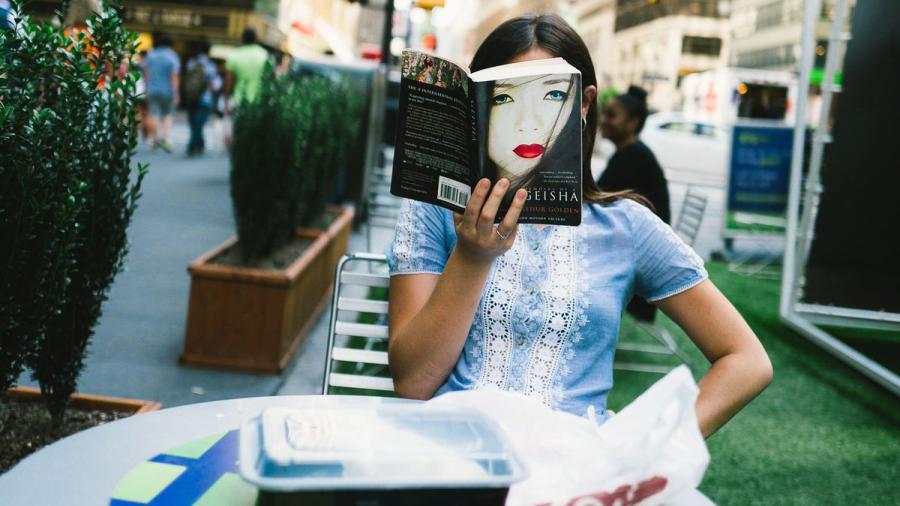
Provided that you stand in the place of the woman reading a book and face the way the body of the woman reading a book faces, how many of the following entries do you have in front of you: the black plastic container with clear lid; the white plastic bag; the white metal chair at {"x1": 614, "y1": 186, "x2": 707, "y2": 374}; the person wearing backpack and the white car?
2

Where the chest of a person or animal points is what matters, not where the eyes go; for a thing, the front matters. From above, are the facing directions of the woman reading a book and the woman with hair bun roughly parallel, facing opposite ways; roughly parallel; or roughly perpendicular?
roughly perpendicular

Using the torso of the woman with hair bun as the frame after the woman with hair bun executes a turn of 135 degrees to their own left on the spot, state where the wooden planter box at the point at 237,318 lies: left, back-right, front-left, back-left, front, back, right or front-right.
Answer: right

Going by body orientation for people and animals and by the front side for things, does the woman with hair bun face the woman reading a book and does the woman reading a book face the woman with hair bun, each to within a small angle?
no

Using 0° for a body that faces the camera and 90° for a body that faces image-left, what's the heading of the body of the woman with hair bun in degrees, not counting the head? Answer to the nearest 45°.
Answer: approximately 90°

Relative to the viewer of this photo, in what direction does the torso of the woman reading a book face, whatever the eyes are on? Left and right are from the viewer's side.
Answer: facing the viewer

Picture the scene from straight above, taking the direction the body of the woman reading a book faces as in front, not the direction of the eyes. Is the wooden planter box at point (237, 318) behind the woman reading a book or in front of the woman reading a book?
behind

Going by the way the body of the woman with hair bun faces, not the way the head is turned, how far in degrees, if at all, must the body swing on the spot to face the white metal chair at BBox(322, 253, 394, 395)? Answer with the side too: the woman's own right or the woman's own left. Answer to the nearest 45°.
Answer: approximately 90° to the woman's own left

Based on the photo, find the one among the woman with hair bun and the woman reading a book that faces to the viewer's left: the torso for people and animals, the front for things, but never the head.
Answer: the woman with hair bun

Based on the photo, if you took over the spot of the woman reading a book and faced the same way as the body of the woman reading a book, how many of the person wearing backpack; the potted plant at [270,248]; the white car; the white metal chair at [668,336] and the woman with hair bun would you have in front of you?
0

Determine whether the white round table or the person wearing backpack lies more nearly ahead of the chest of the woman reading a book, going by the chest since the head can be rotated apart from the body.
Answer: the white round table

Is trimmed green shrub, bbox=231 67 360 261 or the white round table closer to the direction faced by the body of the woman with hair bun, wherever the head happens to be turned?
the trimmed green shrub

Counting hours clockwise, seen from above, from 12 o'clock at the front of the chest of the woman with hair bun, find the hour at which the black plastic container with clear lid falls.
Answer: The black plastic container with clear lid is roughly at 9 o'clock from the woman with hair bun.

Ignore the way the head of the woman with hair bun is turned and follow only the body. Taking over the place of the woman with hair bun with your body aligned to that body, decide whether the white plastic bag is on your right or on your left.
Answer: on your left

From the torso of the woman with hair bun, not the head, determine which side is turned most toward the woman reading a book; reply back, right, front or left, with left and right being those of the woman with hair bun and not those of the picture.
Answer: left

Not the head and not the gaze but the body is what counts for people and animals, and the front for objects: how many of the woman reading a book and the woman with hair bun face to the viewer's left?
1

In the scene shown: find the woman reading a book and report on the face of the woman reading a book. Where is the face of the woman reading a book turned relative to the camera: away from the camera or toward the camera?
toward the camera

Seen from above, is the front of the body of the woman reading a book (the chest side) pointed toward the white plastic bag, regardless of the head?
yes
